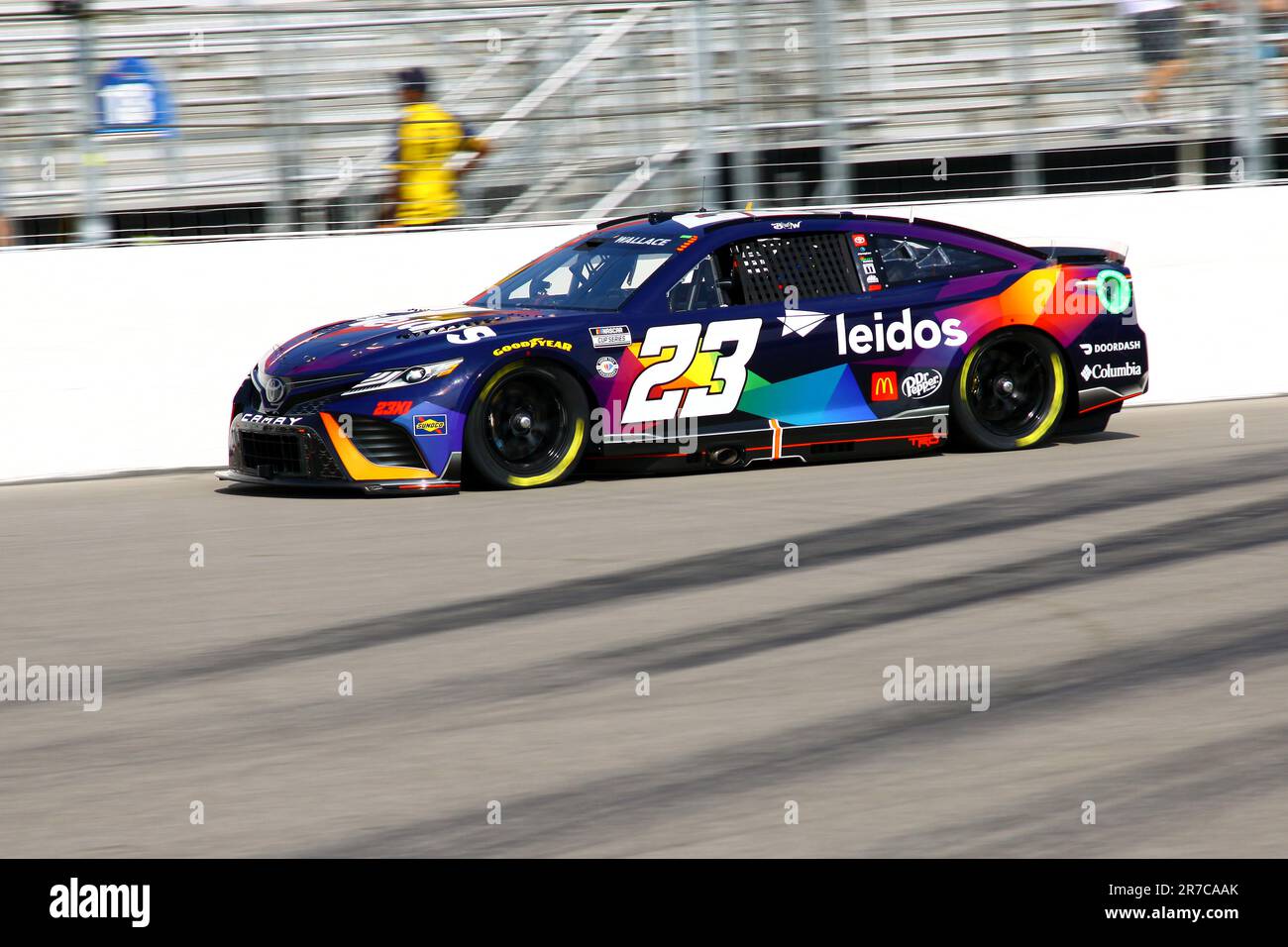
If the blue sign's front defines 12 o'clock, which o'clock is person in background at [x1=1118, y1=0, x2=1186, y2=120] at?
The person in background is roughly at 9 o'clock from the blue sign.

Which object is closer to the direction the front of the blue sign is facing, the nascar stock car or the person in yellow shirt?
the nascar stock car

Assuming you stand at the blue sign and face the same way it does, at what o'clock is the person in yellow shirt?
The person in yellow shirt is roughly at 9 o'clock from the blue sign.

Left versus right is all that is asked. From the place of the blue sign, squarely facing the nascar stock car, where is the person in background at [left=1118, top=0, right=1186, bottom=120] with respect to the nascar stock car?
left

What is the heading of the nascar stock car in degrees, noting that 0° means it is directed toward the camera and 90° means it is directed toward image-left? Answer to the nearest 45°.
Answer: approximately 45°

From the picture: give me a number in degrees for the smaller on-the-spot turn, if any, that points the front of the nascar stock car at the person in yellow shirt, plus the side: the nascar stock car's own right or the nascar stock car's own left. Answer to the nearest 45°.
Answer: approximately 90° to the nascar stock car's own right

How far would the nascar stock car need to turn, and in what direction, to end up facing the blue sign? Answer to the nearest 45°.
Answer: approximately 90° to its right

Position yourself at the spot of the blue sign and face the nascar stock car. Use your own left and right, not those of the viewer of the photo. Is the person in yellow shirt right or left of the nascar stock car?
left

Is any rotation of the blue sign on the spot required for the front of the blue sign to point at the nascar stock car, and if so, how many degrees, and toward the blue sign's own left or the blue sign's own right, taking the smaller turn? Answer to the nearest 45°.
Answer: approximately 45° to the blue sign's own left

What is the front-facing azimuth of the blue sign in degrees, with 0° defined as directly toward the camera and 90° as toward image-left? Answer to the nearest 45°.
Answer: approximately 0°

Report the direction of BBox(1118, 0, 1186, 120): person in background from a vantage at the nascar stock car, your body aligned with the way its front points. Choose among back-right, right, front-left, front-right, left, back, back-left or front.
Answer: back
